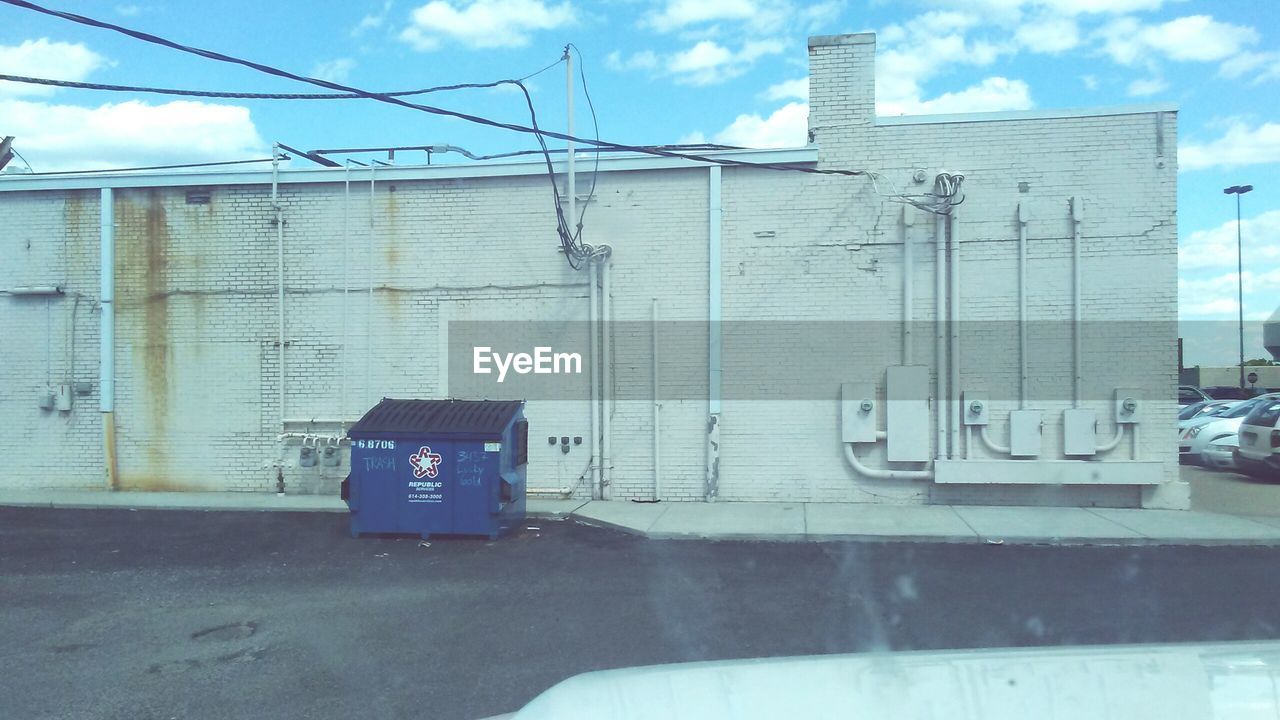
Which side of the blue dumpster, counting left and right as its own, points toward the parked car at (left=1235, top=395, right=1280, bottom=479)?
left

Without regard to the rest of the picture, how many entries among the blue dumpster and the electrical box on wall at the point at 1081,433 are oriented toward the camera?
2

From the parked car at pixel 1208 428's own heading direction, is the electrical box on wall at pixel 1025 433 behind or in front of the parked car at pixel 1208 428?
in front

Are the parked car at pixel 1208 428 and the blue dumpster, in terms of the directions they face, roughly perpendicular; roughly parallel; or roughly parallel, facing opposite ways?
roughly perpendicular

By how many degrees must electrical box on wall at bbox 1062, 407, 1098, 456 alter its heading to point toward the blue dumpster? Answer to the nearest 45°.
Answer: approximately 45° to its right

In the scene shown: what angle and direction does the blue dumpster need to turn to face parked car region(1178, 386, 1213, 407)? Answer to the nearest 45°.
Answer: approximately 135° to its left

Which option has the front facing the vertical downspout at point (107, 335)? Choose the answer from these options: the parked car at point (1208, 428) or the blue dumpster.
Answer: the parked car

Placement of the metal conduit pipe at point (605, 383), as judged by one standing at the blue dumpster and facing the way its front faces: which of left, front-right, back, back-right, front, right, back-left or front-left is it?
back-left

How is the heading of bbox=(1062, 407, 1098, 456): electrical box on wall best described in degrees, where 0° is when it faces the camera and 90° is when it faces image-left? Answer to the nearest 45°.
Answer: approximately 0°

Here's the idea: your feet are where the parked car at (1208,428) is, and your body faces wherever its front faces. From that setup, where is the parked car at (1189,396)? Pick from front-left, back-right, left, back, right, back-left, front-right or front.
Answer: back-right
